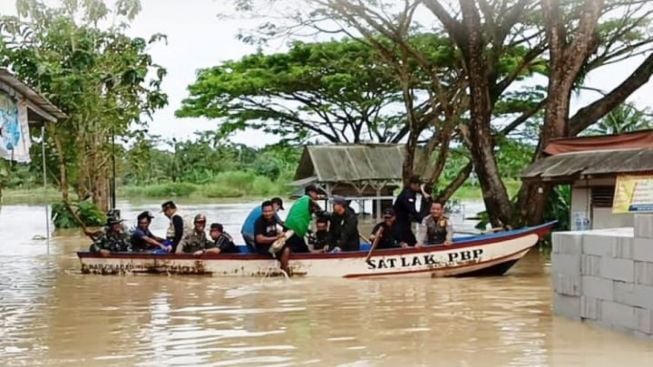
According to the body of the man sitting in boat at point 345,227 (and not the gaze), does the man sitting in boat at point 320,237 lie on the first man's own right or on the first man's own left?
on the first man's own right

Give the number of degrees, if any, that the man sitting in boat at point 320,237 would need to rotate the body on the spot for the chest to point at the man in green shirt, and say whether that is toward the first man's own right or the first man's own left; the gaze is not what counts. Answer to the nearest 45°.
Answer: approximately 45° to the first man's own right

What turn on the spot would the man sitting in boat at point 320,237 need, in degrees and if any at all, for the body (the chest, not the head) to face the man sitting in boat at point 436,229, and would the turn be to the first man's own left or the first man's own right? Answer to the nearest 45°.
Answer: approximately 45° to the first man's own left

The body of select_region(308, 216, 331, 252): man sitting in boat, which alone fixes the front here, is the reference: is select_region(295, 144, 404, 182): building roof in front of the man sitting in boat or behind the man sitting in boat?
behind

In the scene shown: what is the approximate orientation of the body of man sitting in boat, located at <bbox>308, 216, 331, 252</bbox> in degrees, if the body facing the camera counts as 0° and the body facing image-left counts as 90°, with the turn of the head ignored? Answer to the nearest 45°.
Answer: approximately 0°

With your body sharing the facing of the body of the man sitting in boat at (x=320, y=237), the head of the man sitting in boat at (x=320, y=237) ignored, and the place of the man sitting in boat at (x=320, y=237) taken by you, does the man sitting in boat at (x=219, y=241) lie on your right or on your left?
on your right

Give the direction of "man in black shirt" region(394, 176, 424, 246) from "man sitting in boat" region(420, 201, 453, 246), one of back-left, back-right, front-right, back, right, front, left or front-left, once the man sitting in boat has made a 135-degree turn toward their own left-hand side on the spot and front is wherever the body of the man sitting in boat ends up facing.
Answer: left

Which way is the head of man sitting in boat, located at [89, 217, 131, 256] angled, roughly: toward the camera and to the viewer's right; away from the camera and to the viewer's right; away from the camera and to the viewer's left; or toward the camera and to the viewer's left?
toward the camera and to the viewer's right

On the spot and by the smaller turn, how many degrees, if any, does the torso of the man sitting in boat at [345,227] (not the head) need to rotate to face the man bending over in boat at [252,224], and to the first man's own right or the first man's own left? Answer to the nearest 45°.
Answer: approximately 45° to the first man's own right

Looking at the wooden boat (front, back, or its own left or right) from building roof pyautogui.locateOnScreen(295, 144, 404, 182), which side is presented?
left
